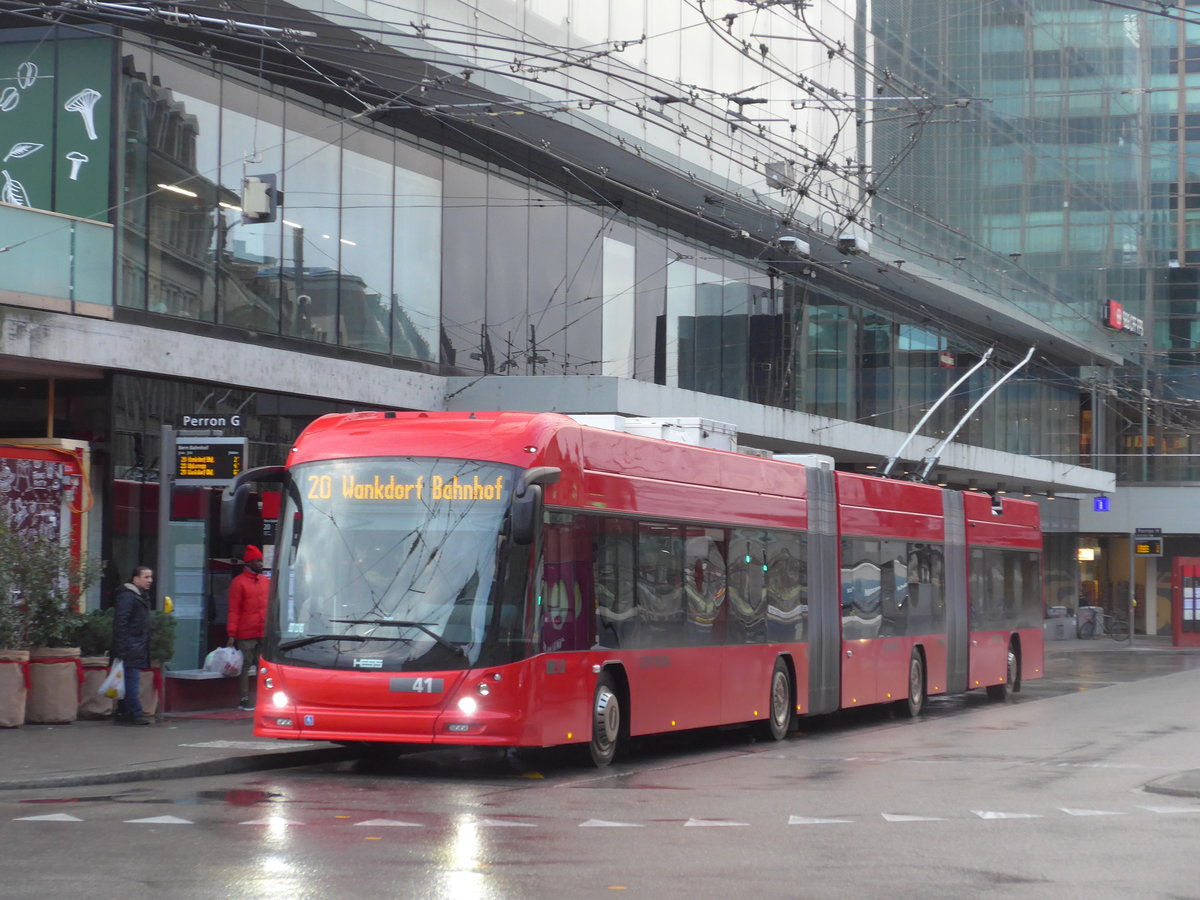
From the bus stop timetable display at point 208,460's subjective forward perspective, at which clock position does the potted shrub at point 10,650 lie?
The potted shrub is roughly at 2 o'clock from the bus stop timetable display.

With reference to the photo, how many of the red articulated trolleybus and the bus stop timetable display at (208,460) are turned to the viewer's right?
0

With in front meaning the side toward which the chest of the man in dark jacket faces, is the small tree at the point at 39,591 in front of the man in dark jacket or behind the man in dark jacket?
behind

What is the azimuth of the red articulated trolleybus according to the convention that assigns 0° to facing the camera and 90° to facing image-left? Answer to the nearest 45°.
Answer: approximately 45°

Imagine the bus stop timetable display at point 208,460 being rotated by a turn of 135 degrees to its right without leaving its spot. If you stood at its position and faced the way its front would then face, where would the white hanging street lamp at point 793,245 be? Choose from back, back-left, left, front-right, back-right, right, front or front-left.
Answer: right

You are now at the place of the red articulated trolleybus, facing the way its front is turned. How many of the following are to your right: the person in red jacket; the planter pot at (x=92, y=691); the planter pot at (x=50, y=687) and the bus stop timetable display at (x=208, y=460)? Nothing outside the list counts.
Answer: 4
